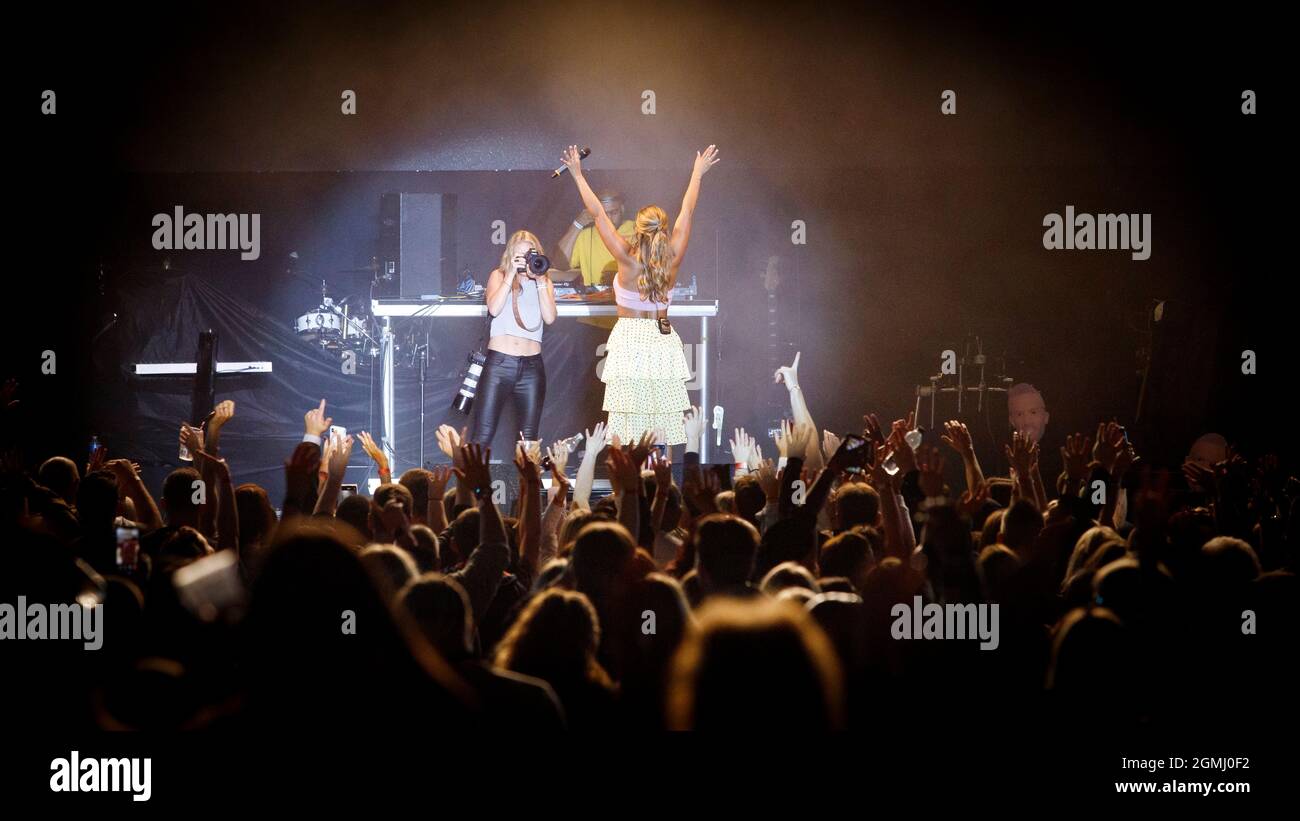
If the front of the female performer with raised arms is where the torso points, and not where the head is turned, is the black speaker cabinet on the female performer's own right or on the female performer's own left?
on the female performer's own left

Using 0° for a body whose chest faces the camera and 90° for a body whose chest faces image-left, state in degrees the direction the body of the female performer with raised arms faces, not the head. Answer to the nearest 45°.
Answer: approximately 180°

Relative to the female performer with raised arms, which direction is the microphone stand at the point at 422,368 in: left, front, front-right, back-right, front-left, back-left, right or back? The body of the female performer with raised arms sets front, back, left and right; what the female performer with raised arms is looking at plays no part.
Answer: front-left
